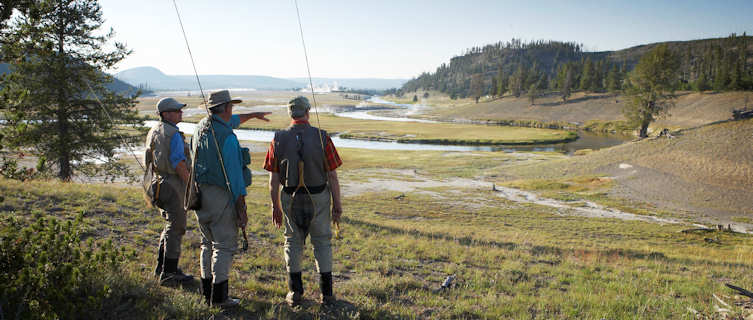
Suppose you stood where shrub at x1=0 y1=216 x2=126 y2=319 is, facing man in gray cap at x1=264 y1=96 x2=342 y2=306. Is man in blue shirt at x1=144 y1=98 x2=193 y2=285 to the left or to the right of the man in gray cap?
left

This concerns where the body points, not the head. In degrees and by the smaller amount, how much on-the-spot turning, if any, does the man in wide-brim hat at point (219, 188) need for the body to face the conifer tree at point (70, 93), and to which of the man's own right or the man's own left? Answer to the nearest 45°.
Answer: approximately 45° to the man's own left

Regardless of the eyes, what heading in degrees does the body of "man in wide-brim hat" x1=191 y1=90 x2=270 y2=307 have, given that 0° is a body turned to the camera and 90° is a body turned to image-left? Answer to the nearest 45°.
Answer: approximately 225°

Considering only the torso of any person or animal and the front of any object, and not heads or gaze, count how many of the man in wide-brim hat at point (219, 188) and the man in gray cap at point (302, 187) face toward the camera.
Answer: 0

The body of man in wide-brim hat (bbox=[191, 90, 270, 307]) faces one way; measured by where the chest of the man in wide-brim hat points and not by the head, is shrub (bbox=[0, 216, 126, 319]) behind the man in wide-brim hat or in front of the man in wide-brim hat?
behind

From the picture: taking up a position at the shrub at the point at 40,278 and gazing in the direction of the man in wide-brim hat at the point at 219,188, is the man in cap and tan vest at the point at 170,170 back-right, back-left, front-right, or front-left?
front-left

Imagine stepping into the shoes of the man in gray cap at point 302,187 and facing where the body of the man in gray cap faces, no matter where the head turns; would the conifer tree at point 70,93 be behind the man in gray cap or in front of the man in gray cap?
in front

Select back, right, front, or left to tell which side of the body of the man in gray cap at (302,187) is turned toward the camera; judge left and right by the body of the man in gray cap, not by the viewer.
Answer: back

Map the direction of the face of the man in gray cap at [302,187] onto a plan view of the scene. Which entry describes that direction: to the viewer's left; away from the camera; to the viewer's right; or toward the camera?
away from the camera

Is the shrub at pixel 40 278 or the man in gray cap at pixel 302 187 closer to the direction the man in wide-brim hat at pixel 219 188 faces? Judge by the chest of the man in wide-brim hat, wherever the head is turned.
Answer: the man in gray cap

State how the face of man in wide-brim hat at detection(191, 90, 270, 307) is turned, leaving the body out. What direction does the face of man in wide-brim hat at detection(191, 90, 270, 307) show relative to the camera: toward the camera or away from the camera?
away from the camera
